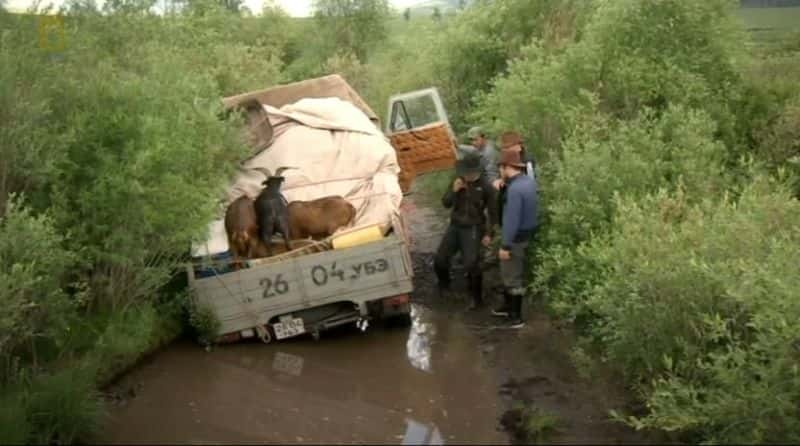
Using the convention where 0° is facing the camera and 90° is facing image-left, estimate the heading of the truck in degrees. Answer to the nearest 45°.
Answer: approximately 180°

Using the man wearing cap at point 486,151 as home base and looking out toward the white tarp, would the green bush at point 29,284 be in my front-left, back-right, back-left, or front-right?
front-left

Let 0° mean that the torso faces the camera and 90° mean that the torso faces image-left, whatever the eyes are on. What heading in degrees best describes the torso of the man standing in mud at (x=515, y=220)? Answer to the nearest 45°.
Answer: approximately 90°

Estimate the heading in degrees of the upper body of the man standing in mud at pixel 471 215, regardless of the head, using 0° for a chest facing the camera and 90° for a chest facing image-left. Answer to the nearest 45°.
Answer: approximately 45°

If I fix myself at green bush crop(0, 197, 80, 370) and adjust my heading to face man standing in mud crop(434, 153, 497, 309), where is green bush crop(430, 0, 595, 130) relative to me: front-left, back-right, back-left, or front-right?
front-left

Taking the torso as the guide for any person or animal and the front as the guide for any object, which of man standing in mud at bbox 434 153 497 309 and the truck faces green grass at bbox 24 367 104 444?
the man standing in mud

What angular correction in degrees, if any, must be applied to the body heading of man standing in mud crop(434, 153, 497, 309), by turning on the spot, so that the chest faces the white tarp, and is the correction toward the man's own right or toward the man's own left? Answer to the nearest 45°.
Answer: approximately 90° to the man's own right

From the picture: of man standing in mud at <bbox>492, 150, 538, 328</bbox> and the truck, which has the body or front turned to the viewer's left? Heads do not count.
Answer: the man standing in mud

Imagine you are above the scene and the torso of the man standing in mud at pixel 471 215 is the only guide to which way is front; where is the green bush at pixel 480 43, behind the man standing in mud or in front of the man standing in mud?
behind

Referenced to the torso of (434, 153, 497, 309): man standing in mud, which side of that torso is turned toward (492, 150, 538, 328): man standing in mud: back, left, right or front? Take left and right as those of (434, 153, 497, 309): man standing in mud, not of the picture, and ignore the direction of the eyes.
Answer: left

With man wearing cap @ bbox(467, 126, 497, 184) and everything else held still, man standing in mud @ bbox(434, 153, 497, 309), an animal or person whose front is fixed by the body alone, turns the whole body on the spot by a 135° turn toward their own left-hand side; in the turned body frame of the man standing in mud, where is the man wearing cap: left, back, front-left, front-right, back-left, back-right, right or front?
left

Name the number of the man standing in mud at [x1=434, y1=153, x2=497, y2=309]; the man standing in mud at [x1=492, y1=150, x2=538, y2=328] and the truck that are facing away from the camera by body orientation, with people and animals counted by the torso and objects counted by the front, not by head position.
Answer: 1

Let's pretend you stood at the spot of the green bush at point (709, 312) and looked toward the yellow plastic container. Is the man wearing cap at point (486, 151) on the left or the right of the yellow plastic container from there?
right

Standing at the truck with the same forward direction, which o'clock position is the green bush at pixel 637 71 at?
The green bush is roughly at 2 o'clock from the truck.

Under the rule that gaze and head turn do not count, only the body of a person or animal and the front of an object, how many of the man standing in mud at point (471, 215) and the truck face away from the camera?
1

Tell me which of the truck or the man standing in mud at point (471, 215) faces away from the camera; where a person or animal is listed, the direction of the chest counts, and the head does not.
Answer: the truck

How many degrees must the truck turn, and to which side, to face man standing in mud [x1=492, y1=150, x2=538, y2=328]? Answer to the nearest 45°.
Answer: approximately 90° to its right

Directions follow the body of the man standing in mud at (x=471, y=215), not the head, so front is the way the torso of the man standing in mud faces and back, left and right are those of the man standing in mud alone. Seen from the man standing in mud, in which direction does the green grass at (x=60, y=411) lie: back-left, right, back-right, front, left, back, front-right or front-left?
front

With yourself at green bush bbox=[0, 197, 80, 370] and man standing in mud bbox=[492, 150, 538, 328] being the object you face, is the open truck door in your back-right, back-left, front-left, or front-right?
front-left

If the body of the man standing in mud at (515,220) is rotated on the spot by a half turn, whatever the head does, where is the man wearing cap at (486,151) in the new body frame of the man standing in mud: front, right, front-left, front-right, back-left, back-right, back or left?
left
